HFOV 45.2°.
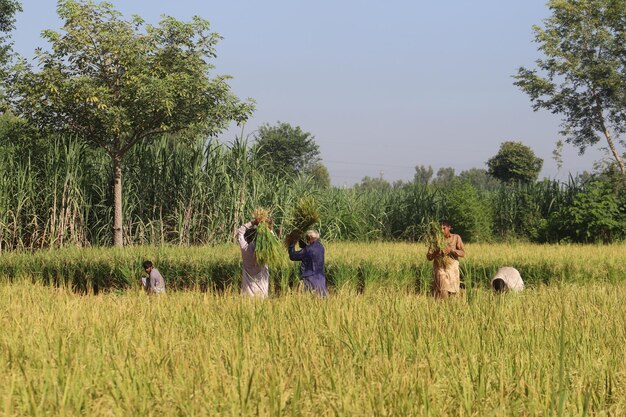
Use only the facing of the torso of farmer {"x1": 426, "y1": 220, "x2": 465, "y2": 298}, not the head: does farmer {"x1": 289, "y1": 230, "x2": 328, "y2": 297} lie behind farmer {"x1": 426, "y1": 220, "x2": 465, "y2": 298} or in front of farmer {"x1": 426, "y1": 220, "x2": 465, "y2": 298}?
in front

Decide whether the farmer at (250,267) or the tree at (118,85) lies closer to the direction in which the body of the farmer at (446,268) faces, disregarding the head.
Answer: the farmer

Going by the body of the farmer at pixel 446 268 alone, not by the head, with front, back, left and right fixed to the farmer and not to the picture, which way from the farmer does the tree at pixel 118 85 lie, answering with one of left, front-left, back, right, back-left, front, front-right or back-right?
right

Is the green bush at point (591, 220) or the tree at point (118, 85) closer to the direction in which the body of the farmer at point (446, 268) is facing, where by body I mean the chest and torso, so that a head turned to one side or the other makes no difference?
the tree

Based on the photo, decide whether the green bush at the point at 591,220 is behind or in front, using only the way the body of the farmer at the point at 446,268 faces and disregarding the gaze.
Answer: behind

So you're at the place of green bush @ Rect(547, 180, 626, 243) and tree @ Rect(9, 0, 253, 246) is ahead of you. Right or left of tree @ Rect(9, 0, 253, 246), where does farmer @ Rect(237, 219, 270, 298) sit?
left

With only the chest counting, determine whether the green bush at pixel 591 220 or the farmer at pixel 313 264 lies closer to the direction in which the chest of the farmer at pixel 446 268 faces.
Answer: the farmer

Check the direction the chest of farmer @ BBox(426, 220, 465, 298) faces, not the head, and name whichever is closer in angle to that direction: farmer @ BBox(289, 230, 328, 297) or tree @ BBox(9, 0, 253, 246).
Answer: the farmer

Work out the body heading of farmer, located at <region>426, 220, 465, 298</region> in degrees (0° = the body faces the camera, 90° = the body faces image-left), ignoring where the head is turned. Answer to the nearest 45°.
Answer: approximately 45°

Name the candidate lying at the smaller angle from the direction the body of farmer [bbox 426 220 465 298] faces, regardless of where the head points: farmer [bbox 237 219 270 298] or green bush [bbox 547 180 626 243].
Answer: the farmer
